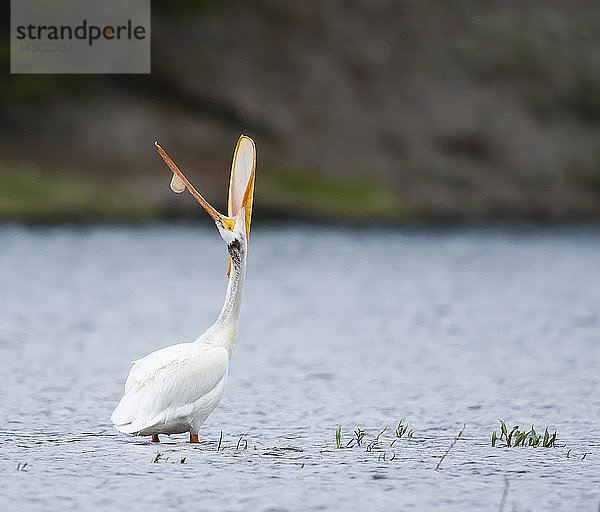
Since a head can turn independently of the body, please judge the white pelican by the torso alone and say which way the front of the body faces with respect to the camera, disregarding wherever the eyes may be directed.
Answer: to the viewer's right

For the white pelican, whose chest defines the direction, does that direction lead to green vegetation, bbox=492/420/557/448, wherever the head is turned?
yes
